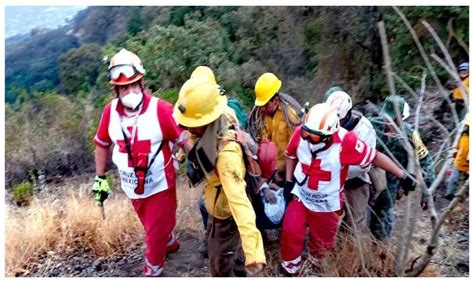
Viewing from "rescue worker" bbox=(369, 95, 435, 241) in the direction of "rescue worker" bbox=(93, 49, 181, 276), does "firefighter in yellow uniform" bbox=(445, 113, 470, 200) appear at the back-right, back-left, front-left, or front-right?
back-right

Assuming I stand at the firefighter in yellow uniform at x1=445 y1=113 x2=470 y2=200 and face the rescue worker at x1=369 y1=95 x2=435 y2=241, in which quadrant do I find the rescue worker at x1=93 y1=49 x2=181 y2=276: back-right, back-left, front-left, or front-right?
front-right

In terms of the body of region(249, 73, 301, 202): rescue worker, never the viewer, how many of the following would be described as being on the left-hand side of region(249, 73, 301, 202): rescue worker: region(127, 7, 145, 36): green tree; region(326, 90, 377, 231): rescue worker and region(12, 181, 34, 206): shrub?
1

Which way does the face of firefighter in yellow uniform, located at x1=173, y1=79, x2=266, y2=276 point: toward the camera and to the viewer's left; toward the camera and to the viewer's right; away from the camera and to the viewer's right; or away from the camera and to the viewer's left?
toward the camera and to the viewer's left

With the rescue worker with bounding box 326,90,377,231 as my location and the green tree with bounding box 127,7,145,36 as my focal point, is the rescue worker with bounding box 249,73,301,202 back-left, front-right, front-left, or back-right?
front-left

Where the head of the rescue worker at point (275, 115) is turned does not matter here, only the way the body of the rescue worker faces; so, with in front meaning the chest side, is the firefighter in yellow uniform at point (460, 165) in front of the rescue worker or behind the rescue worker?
behind

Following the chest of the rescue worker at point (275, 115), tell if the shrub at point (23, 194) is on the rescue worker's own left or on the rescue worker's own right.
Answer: on the rescue worker's own right

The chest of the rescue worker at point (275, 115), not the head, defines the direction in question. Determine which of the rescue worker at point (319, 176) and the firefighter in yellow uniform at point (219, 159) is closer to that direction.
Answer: the firefighter in yellow uniform

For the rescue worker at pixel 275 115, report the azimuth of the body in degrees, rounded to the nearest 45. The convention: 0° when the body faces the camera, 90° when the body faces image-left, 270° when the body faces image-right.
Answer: approximately 45°

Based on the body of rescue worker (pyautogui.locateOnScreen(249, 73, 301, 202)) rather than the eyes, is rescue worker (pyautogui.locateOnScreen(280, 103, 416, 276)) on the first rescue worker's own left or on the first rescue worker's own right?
on the first rescue worker's own left

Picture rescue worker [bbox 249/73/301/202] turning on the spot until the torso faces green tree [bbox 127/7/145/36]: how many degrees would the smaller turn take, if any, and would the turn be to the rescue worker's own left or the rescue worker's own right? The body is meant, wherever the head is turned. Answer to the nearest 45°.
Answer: approximately 135° to the rescue worker's own right

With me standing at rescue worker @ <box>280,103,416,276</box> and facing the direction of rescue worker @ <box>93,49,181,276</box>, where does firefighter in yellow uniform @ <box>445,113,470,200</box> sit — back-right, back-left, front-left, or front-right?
back-right

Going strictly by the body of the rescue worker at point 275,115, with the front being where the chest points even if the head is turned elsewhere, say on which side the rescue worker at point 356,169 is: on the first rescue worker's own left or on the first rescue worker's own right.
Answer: on the first rescue worker's own left

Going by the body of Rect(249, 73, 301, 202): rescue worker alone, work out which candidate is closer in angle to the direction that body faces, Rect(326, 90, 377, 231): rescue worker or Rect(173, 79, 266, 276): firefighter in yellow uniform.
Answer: the firefighter in yellow uniform

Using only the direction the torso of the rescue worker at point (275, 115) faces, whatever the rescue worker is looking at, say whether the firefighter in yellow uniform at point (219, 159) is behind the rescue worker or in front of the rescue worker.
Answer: in front

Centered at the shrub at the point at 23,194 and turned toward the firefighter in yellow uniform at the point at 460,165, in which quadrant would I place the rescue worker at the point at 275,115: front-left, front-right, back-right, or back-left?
front-right
